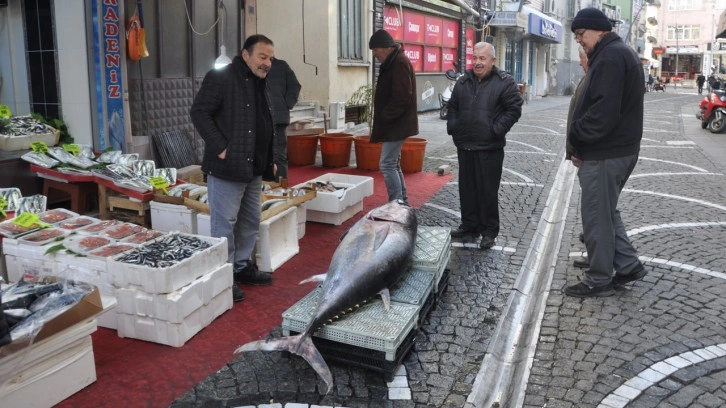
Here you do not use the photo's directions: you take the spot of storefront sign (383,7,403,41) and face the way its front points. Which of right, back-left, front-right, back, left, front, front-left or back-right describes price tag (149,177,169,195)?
front-right

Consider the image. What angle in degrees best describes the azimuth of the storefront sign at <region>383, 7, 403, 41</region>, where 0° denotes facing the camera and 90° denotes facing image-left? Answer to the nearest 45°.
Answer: approximately 315°

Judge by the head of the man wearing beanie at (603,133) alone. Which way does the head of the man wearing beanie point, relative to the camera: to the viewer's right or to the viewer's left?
to the viewer's left

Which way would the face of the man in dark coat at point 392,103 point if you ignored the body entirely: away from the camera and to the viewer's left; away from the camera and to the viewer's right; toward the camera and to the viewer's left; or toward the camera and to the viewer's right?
toward the camera and to the viewer's left

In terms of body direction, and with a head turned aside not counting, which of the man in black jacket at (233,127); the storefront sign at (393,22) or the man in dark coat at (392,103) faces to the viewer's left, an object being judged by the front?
the man in dark coat

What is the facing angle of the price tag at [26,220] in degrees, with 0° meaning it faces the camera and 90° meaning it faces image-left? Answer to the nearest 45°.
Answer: approximately 315°

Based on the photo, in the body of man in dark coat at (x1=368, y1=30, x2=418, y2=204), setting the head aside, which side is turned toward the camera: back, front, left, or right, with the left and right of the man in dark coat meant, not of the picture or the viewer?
left

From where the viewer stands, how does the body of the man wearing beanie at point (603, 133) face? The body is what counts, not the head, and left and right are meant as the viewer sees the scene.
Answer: facing to the left of the viewer

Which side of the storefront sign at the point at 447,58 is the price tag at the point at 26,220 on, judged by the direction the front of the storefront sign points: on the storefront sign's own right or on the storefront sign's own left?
on the storefront sign's own right
